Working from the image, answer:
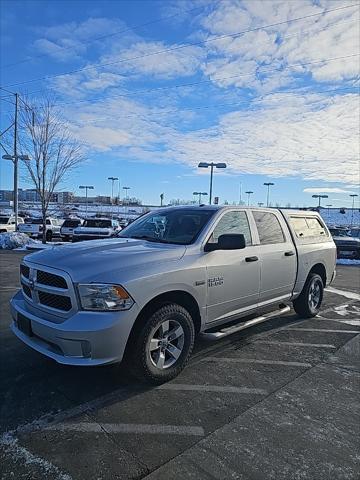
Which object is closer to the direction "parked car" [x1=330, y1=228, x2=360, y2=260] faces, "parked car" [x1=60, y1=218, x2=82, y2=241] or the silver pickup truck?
the silver pickup truck

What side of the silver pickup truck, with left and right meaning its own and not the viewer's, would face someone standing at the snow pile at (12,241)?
right

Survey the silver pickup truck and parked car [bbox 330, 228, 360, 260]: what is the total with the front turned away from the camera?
0

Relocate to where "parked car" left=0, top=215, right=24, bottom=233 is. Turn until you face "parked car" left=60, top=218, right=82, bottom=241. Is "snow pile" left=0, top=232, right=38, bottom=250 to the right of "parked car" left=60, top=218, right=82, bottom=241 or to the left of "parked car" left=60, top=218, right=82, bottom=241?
right

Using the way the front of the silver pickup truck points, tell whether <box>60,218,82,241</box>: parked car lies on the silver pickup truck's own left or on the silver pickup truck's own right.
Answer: on the silver pickup truck's own right

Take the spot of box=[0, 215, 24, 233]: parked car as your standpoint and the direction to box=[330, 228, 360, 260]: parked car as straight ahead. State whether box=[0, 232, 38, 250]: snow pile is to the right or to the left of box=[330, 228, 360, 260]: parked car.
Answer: right

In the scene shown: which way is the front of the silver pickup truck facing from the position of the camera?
facing the viewer and to the left of the viewer

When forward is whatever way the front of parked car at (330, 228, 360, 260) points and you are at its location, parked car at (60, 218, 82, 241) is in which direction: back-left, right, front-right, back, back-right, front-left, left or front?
back-right

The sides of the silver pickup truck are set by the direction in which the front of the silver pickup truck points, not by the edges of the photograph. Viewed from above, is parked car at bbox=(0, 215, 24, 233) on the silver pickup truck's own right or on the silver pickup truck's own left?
on the silver pickup truck's own right

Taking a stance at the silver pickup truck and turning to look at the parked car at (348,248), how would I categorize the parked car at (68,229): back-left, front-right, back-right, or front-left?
front-left

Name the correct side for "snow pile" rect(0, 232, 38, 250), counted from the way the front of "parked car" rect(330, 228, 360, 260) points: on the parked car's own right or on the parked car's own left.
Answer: on the parked car's own right

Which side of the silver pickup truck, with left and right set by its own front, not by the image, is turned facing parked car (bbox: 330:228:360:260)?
back

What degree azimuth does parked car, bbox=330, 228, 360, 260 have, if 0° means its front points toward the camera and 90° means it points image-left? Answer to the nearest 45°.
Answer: approximately 315°
